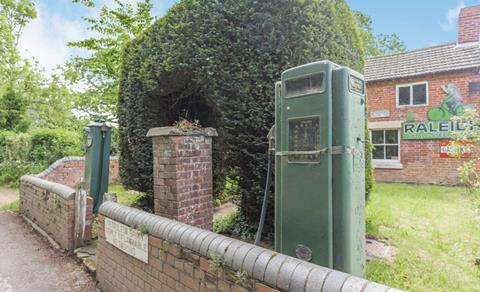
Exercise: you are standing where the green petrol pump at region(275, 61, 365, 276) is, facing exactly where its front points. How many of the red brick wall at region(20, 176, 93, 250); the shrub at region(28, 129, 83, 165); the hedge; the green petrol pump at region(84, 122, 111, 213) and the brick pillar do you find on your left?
0

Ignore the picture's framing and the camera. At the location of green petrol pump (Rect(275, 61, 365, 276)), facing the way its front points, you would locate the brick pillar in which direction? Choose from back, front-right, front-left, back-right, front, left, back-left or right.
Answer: right

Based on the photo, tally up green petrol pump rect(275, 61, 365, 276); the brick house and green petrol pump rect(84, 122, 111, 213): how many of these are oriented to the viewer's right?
0

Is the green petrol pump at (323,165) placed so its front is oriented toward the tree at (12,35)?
no

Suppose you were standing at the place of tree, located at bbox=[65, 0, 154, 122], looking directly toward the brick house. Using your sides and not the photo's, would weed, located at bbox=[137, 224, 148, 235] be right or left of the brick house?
right

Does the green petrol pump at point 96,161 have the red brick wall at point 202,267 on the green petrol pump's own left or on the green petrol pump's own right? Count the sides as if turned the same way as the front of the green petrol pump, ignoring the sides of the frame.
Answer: on the green petrol pump's own left

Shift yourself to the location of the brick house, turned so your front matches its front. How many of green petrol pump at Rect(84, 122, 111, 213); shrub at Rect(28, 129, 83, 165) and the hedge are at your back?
0

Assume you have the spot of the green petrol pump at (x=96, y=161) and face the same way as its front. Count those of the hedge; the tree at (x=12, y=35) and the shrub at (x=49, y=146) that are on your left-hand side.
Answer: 1

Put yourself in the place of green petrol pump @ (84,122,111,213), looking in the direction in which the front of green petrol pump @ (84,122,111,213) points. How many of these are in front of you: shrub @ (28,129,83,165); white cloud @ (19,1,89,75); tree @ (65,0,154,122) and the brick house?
0

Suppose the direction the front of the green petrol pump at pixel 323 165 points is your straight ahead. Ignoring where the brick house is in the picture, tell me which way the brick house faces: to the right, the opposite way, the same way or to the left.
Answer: the same way

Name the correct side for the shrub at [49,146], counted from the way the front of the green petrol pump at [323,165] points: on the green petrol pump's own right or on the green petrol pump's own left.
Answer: on the green petrol pump's own right

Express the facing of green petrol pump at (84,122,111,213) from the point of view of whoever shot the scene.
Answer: facing the viewer and to the left of the viewer

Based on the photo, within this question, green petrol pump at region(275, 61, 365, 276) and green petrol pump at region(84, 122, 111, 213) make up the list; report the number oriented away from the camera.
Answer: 0

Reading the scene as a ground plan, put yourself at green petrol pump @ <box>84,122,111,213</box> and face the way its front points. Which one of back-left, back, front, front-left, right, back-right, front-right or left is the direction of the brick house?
back-left

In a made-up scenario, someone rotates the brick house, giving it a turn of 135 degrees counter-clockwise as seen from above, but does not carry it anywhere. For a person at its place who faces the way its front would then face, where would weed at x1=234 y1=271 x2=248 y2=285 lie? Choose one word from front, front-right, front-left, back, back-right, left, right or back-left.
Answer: right

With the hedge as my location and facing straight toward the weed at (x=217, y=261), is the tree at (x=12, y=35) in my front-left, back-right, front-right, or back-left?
back-right

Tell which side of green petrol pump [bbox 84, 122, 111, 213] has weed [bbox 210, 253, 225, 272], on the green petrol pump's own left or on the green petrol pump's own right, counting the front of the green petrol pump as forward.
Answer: on the green petrol pump's own left

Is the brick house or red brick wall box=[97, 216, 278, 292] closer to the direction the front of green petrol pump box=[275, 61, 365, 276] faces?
the red brick wall

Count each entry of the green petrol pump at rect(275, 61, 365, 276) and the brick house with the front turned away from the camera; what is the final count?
0
